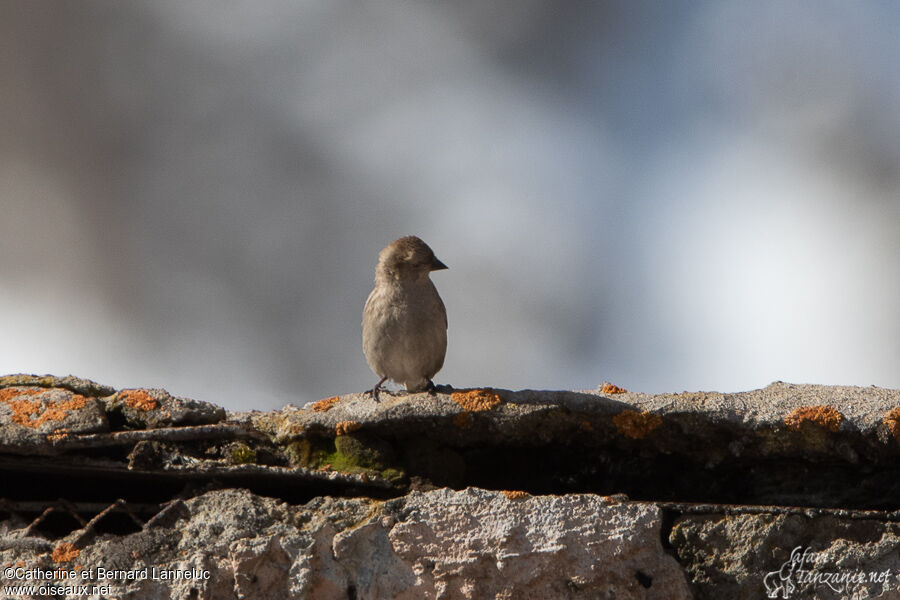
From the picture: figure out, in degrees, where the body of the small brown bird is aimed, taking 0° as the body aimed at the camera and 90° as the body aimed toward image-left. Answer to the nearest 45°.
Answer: approximately 0°

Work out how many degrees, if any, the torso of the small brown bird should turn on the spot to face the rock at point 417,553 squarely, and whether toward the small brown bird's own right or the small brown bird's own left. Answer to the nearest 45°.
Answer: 0° — it already faces it

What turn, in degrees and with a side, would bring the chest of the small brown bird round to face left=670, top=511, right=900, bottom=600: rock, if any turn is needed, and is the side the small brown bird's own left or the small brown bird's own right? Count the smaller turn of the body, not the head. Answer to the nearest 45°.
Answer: approximately 45° to the small brown bird's own left
